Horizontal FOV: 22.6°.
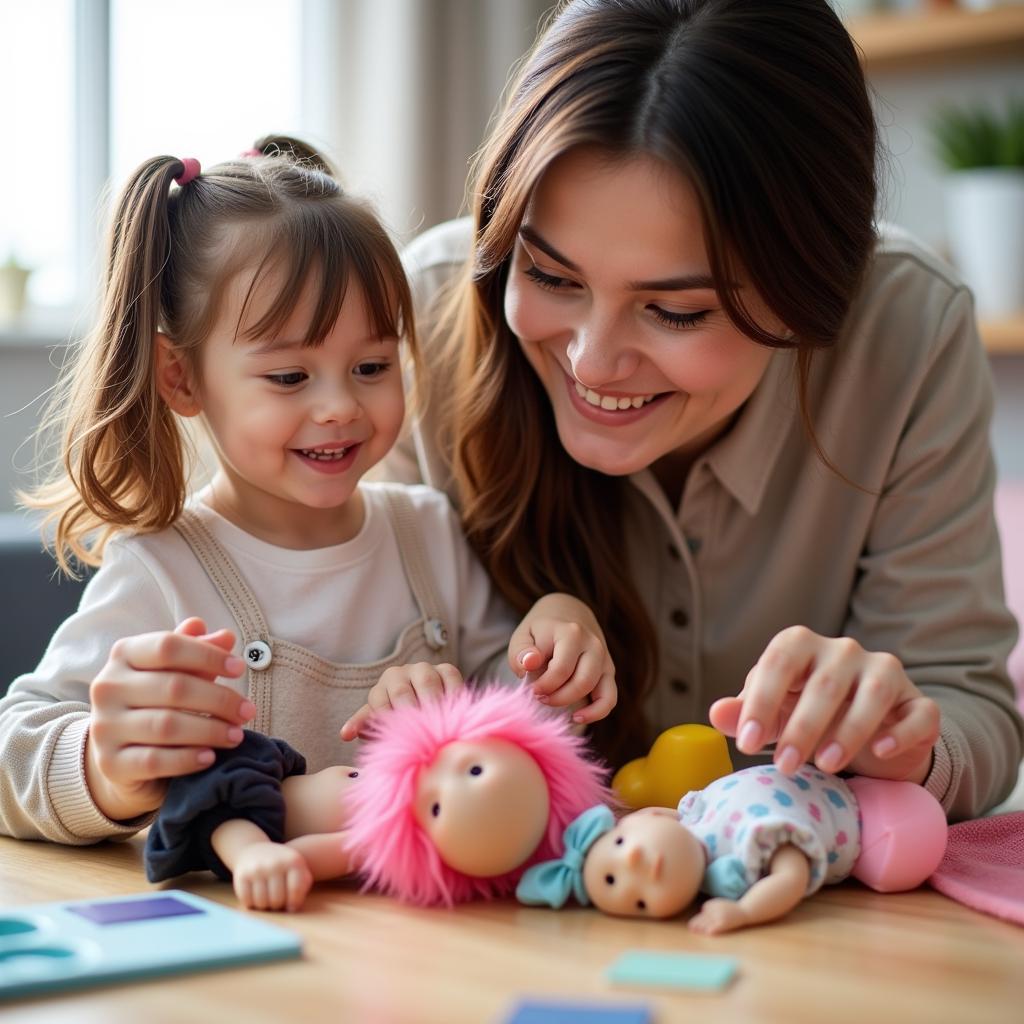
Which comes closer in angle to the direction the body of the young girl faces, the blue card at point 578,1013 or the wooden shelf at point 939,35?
the blue card

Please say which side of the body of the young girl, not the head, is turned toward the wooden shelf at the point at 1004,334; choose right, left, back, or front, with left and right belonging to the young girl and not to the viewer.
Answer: left

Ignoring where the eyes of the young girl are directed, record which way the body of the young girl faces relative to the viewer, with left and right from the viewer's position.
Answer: facing the viewer and to the right of the viewer

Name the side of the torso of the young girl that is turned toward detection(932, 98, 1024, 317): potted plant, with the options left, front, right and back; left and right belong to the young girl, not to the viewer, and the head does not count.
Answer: left

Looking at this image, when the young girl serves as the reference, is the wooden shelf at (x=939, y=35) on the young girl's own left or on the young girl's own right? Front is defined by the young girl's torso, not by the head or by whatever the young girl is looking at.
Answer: on the young girl's own left

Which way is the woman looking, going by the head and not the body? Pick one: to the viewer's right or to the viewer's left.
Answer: to the viewer's left

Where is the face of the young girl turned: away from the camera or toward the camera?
toward the camera
